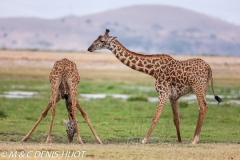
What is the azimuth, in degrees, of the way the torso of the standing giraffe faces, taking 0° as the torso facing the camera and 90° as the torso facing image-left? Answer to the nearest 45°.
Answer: approximately 90°

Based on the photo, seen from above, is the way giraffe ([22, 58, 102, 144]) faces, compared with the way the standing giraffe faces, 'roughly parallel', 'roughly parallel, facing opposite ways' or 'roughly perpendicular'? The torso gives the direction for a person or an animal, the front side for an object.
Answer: roughly perpendicular

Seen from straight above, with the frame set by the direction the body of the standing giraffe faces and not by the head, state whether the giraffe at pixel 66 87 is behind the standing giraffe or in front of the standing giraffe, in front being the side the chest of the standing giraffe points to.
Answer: in front
